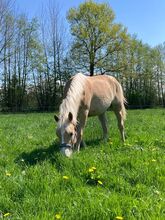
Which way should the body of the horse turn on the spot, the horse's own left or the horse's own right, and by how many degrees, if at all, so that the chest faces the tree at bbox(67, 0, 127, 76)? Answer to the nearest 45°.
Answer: approximately 135° to the horse's own right

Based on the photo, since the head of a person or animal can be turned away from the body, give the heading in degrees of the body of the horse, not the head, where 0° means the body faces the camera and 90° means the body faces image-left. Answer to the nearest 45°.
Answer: approximately 45°
